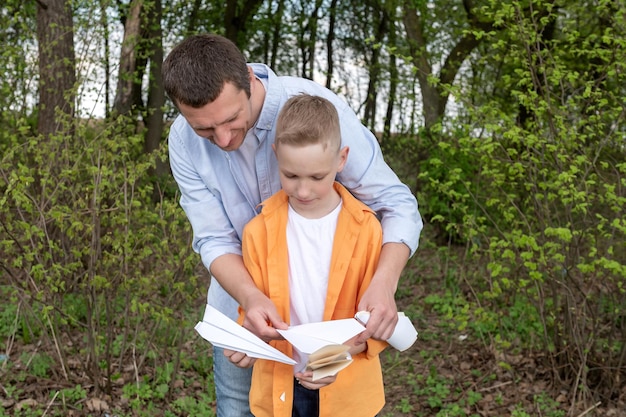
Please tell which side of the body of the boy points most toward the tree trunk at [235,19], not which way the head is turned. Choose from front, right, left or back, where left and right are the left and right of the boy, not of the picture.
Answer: back

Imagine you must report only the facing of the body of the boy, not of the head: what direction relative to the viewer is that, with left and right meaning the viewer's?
facing the viewer

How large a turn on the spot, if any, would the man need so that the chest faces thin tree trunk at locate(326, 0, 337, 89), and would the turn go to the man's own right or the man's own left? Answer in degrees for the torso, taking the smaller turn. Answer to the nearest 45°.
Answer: approximately 180°

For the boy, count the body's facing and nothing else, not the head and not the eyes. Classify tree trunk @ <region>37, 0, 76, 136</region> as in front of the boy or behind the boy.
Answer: behind

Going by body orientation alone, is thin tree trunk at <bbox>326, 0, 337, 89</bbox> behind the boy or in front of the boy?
behind

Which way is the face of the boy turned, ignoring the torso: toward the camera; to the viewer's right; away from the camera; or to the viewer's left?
toward the camera

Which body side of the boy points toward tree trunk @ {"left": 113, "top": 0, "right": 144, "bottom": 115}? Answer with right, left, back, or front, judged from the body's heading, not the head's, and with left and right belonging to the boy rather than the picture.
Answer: back

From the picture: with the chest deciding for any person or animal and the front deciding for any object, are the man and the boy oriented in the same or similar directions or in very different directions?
same or similar directions

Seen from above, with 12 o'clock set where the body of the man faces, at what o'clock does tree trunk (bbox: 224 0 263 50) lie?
The tree trunk is roughly at 6 o'clock from the man.

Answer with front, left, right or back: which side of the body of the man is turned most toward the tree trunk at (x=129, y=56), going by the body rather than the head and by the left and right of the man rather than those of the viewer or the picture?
back

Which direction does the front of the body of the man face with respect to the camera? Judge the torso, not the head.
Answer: toward the camera
